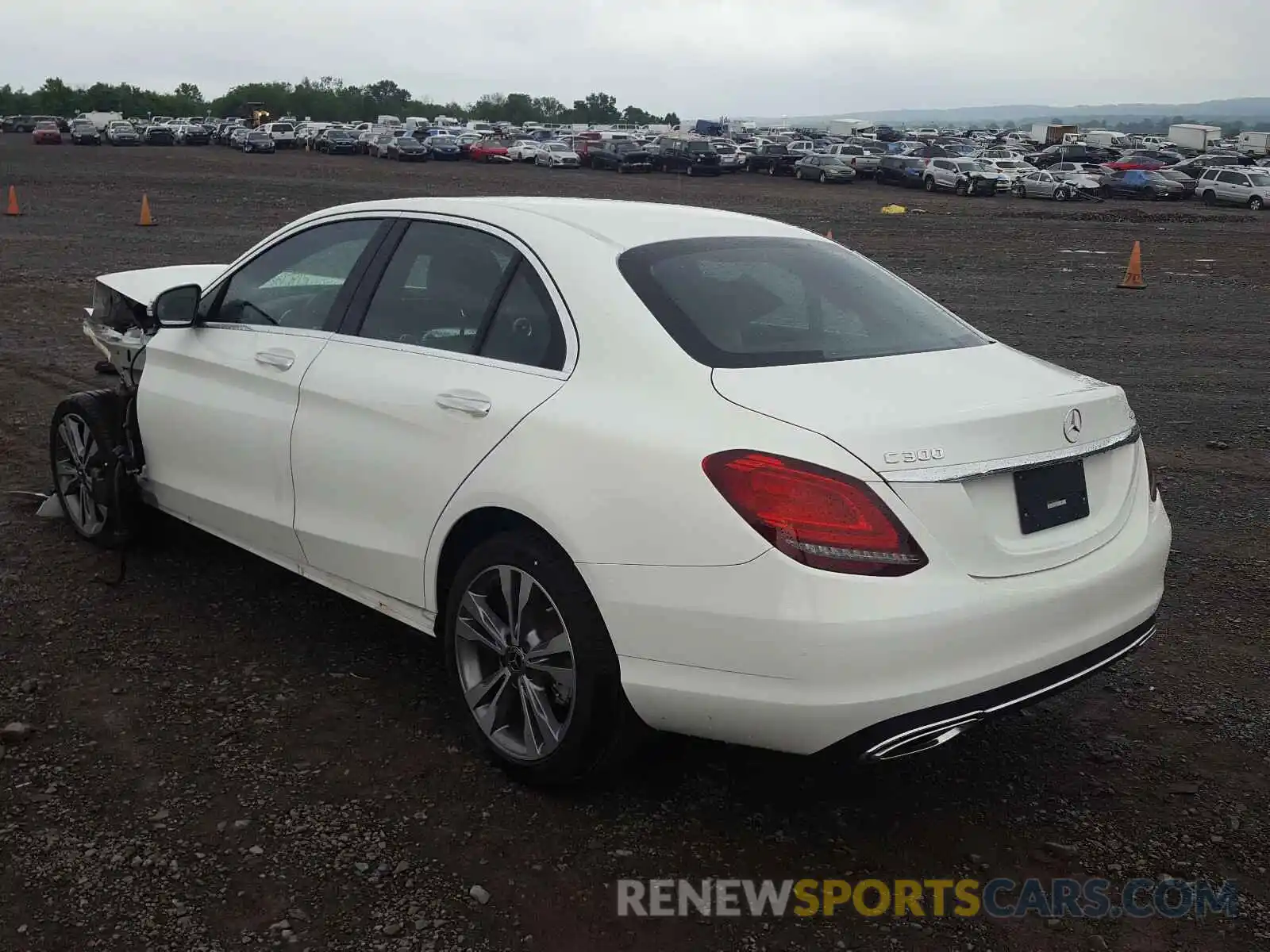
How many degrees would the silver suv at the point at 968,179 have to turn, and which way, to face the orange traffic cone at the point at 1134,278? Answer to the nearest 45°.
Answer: approximately 45° to its right

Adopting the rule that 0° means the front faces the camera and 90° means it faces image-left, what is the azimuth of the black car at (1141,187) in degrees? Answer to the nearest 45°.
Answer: approximately 315°

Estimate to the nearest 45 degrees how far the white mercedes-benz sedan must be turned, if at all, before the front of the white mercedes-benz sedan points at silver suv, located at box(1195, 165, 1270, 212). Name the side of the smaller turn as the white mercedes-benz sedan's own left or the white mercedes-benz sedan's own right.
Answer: approximately 90° to the white mercedes-benz sedan's own right

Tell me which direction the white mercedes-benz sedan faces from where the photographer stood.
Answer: facing away from the viewer and to the left of the viewer

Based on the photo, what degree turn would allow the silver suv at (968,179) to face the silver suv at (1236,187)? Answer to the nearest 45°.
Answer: approximately 45° to its left

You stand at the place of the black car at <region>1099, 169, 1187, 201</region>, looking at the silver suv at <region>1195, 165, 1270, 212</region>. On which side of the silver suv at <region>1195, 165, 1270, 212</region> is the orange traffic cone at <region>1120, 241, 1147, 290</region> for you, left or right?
right
